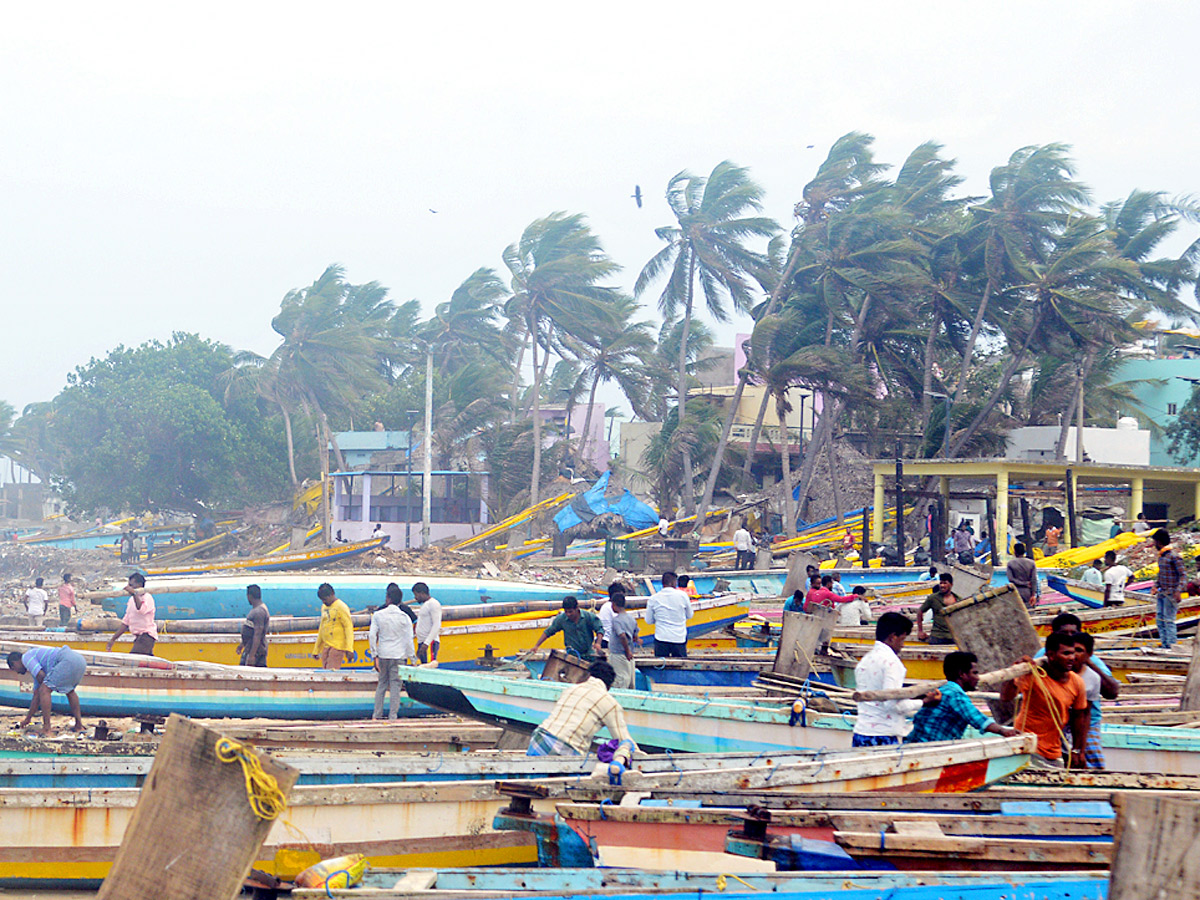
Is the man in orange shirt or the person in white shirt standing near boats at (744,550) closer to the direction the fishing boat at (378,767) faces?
the man in orange shirt

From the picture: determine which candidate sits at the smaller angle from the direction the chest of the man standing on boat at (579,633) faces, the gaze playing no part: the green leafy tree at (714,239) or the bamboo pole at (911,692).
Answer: the bamboo pole

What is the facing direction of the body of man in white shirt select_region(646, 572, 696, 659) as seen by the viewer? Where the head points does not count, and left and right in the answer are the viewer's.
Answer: facing away from the viewer

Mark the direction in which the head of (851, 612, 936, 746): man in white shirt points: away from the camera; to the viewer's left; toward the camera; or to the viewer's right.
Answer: to the viewer's right

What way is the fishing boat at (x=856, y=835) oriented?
to the viewer's left

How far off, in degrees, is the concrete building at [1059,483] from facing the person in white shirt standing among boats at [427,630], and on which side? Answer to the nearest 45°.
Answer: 0° — it already faces them

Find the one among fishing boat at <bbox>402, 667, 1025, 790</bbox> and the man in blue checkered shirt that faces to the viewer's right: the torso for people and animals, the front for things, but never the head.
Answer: the man in blue checkered shirt

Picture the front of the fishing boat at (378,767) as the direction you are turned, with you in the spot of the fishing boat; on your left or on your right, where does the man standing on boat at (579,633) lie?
on your left

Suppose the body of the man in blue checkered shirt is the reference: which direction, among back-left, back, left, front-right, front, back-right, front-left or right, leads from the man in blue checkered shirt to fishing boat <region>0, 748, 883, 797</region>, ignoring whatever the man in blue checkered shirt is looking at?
back

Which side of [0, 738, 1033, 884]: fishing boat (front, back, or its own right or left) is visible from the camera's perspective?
right
